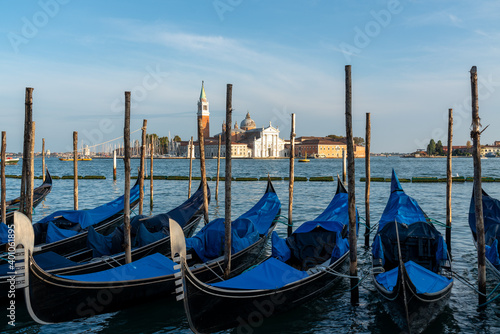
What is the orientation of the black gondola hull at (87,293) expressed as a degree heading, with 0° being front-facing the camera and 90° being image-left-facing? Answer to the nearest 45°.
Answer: approximately 45°

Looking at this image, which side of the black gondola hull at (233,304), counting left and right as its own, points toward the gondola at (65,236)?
right

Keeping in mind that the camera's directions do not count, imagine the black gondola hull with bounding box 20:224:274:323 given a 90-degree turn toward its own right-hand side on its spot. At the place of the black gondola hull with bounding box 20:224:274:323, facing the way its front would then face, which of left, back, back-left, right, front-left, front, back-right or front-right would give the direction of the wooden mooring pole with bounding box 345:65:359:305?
back-right

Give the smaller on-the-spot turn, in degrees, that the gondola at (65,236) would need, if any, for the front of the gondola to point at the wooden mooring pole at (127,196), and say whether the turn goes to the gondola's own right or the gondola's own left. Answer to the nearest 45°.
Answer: approximately 90° to the gondola's own left

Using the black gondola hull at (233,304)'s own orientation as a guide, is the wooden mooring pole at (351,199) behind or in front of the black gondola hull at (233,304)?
behind

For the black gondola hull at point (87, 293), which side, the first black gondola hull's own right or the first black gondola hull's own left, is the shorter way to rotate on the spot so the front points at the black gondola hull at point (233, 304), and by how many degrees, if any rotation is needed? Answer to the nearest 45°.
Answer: approximately 90° to the first black gondola hull's own left

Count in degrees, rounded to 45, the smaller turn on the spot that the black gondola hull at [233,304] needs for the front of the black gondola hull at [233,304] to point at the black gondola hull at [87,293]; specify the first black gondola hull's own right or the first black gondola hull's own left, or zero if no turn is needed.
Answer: approximately 45° to the first black gondola hull's own right
